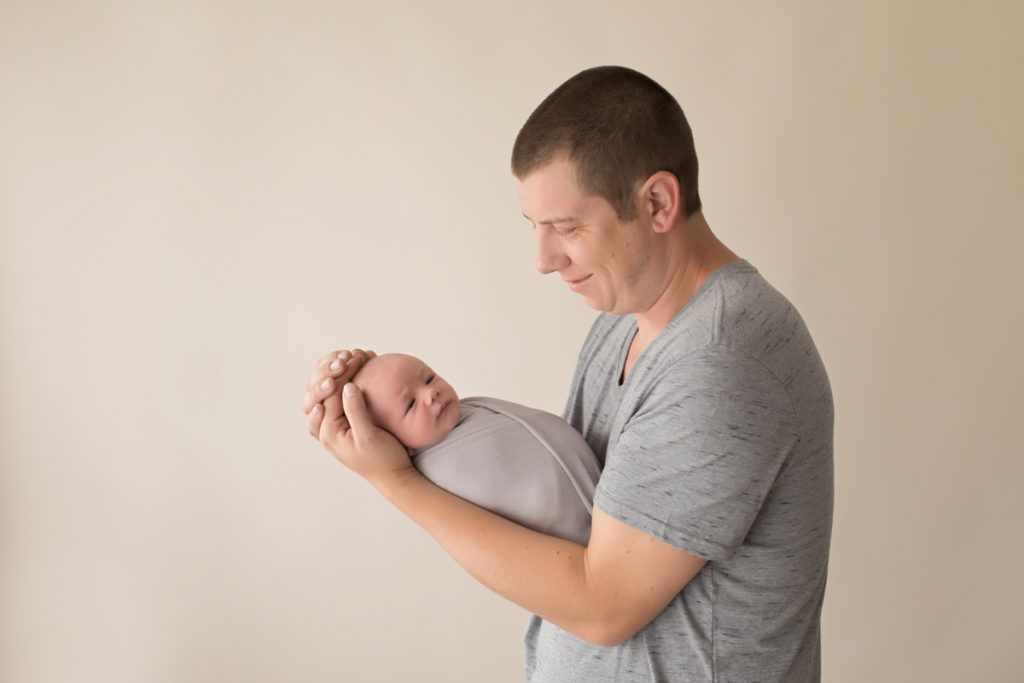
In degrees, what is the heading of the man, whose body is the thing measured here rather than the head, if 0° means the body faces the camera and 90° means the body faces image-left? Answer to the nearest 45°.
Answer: approximately 90°
